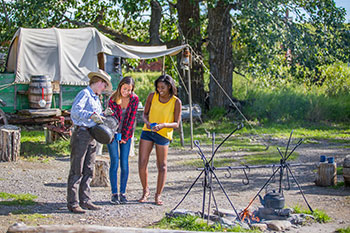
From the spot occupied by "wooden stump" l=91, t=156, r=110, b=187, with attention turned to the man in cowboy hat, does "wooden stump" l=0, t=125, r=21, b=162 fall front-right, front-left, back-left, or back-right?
back-right

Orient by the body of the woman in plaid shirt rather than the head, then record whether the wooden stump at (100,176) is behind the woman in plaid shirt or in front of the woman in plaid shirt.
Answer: behind

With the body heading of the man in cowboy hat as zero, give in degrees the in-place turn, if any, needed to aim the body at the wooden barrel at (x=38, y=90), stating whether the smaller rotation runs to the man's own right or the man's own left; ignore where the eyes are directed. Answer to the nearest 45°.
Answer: approximately 90° to the man's own left

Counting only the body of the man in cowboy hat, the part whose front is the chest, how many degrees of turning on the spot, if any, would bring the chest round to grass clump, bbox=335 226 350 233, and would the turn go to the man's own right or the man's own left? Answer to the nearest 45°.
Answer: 0° — they already face it

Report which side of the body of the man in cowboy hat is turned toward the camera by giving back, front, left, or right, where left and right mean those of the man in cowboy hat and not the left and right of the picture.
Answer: right

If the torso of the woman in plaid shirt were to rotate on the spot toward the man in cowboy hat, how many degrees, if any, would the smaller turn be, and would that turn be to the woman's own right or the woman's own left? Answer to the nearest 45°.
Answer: approximately 45° to the woman's own right

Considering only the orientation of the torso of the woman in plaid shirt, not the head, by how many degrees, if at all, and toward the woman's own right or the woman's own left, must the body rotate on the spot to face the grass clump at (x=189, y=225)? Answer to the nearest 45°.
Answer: approximately 45° to the woman's own left

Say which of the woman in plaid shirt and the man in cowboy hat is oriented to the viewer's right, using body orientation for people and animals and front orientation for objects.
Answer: the man in cowboy hat
